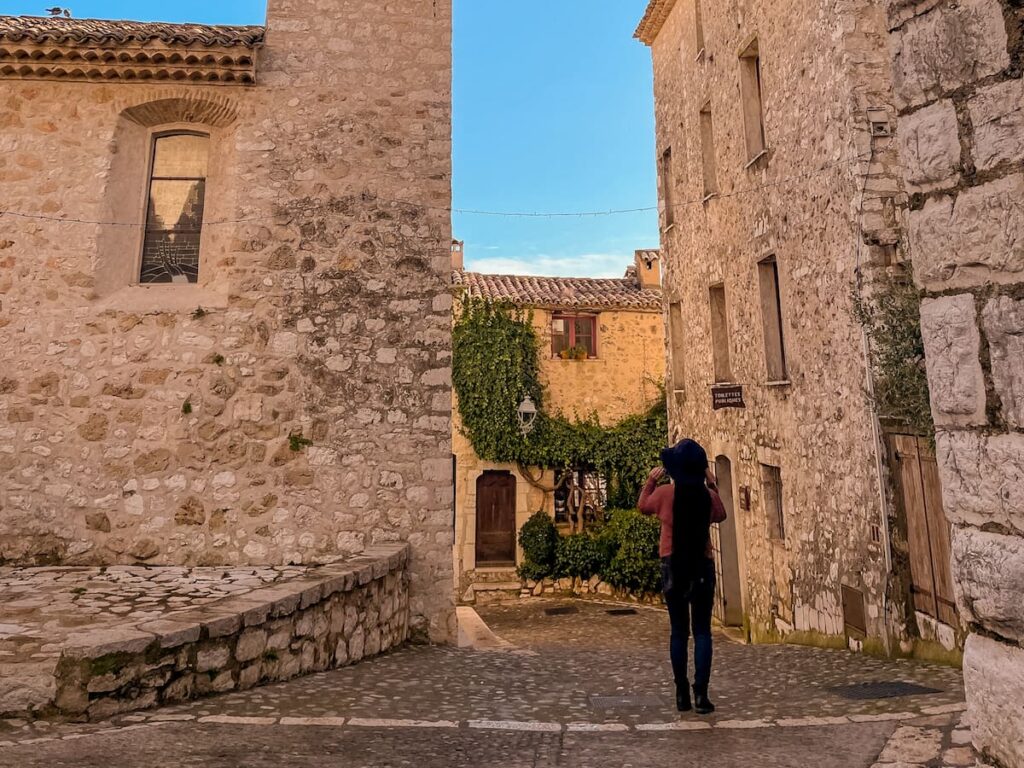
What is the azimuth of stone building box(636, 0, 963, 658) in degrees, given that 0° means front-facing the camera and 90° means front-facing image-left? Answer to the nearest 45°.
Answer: approximately 45°

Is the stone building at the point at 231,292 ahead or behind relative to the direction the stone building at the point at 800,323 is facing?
ahead

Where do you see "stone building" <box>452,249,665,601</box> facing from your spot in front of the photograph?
facing the viewer

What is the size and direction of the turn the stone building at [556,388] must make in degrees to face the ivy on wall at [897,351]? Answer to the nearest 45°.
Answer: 0° — it already faces it

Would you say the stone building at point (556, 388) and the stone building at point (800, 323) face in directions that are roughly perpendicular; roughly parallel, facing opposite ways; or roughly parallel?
roughly perpendicular

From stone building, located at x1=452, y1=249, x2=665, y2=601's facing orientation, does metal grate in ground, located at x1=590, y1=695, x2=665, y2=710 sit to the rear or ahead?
ahead

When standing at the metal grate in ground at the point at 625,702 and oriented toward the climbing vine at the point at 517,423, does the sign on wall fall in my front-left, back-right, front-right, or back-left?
front-right

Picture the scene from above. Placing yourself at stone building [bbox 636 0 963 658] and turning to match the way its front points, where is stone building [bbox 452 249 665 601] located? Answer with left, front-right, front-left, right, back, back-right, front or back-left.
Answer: right

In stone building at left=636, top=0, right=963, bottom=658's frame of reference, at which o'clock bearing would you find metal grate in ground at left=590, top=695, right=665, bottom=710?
The metal grate in ground is roughly at 11 o'clock from the stone building.

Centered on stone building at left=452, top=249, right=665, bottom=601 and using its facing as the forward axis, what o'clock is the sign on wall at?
The sign on wall is roughly at 11 o'clock from the stone building.

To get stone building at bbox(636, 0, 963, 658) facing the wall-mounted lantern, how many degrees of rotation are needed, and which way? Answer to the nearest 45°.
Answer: approximately 90° to its right

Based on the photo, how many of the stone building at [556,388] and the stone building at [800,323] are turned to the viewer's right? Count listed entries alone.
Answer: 0

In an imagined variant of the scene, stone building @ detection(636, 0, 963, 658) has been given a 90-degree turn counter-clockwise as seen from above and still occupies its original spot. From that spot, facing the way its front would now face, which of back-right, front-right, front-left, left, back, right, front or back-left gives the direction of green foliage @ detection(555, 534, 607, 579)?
back

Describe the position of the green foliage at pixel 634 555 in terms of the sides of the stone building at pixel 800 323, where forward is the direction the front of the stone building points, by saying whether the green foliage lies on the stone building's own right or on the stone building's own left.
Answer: on the stone building's own right

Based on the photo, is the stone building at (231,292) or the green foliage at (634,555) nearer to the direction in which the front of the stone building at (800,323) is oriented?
the stone building

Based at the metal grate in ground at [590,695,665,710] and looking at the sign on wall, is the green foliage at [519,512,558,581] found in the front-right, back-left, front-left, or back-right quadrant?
front-left
